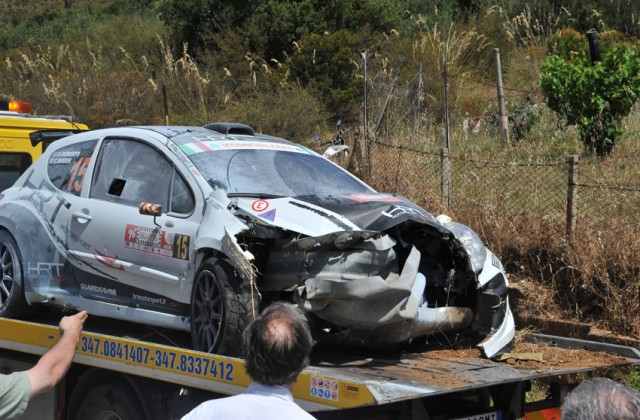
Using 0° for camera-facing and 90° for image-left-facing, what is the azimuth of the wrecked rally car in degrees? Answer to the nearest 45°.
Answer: approximately 315°

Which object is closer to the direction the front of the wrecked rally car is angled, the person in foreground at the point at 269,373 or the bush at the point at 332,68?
the person in foreground

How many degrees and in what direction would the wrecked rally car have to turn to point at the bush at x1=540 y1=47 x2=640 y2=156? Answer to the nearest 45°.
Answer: approximately 90° to its left

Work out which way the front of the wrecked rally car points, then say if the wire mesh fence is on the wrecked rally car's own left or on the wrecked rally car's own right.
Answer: on the wrecked rally car's own left

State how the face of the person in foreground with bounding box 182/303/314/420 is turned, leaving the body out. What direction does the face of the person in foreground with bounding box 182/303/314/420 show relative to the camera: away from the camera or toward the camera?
away from the camera

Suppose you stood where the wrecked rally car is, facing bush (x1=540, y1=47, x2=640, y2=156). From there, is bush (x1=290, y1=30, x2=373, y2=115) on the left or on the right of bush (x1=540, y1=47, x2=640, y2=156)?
left

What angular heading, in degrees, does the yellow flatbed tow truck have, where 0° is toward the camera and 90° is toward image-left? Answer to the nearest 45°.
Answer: approximately 135°
